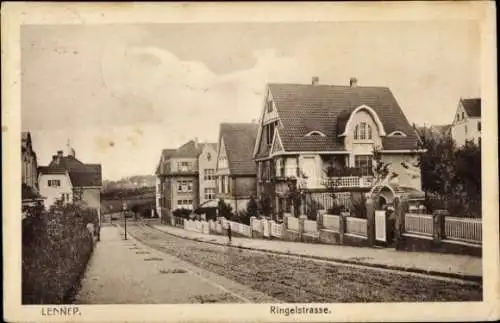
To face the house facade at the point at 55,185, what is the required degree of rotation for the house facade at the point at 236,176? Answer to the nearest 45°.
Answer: approximately 45° to its right

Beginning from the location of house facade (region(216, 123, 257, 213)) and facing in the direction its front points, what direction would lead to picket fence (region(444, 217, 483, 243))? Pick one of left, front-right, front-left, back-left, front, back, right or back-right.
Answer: back-left

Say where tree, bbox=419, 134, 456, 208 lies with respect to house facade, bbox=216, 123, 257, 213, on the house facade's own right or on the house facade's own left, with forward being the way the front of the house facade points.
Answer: on the house facade's own left

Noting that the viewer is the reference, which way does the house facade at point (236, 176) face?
facing the viewer and to the left of the viewer

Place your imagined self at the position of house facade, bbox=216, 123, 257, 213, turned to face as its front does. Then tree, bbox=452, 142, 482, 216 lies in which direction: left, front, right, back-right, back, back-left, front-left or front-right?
back-left
